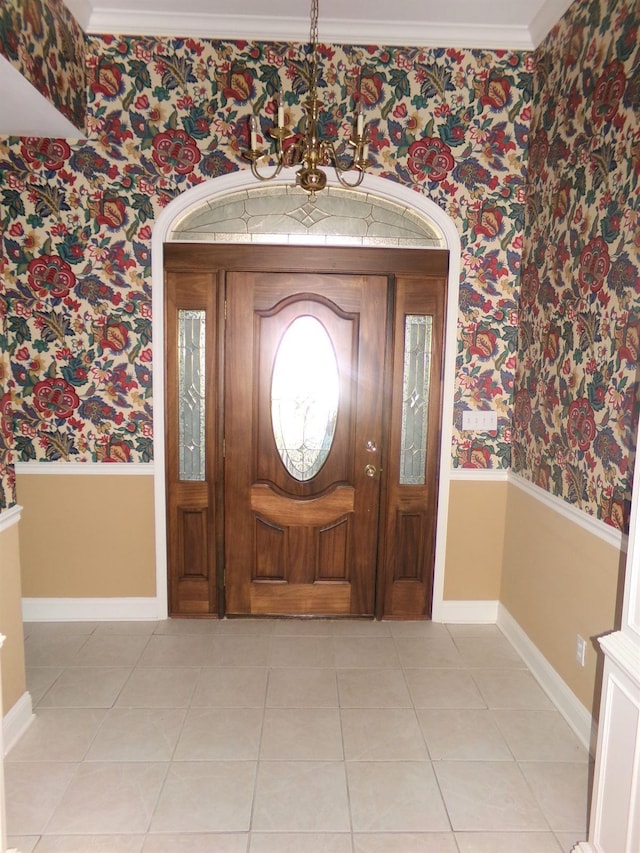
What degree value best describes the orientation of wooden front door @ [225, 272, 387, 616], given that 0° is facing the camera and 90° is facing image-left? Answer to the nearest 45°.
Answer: approximately 0°
